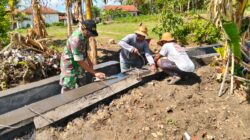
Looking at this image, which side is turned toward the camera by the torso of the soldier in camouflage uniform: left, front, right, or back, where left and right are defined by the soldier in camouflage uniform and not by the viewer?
right

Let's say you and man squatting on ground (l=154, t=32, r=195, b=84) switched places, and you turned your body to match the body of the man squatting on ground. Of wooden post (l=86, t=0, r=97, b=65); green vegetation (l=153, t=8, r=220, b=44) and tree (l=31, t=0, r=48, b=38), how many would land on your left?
0

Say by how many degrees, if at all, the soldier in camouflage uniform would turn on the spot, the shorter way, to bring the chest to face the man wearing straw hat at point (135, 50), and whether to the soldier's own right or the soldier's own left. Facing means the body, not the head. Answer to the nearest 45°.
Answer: approximately 45° to the soldier's own left

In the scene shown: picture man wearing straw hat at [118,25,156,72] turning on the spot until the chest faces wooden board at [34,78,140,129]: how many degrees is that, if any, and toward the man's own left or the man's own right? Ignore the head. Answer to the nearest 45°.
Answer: approximately 45° to the man's own right

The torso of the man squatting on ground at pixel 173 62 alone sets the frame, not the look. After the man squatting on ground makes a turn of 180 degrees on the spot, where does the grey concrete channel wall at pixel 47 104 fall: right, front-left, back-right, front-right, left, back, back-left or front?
back-right

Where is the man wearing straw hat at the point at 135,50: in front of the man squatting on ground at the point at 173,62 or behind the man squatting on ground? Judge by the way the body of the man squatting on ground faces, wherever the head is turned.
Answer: in front

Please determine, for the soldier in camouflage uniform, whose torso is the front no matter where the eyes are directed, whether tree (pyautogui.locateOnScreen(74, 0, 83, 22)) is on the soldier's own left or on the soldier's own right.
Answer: on the soldier's own left

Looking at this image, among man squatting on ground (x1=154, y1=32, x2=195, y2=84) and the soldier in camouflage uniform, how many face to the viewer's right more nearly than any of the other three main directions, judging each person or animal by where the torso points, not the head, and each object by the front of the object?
1

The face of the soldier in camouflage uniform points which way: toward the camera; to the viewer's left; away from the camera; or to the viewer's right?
to the viewer's right

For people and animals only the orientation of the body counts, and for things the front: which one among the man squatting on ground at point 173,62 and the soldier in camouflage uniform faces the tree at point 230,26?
the soldier in camouflage uniform

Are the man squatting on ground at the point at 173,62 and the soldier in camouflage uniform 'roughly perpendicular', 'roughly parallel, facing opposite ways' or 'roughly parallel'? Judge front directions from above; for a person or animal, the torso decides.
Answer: roughly parallel, facing opposite ways

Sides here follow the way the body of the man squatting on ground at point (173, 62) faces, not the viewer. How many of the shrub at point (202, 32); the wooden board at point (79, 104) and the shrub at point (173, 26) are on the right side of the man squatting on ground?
2

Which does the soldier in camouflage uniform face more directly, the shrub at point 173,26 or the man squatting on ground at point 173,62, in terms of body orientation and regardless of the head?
the man squatting on ground

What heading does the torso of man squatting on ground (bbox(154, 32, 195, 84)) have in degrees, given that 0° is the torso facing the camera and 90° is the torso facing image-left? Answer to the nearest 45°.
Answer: approximately 90°
